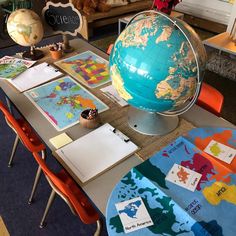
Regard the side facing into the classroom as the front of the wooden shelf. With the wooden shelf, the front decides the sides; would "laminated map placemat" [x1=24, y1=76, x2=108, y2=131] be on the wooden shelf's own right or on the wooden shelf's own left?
on the wooden shelf's own right

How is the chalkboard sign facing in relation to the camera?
toward the camera

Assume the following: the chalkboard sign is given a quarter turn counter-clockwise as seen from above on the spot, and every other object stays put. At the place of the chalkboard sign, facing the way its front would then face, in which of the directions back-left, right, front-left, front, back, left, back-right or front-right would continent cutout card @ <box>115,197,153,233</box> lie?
right

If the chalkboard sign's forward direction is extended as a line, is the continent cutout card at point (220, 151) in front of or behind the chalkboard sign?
in front

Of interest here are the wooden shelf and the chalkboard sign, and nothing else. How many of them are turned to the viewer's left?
0

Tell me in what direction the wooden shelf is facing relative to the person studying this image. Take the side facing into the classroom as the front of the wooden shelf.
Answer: facing the viewer and to the right of the viewer

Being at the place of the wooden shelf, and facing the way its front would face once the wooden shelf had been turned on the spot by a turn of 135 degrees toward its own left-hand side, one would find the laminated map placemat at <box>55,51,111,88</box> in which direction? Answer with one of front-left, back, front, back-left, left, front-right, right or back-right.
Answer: back

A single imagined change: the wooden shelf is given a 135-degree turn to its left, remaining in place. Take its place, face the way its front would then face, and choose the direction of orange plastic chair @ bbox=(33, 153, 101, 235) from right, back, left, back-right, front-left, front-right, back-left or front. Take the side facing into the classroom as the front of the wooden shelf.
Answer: back

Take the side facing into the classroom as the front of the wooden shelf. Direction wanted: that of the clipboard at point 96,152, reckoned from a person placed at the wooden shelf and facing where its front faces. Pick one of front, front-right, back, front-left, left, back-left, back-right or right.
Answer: front-right

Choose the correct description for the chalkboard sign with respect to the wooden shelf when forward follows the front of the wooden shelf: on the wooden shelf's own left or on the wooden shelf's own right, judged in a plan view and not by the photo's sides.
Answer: on the wooden shelf's own right
